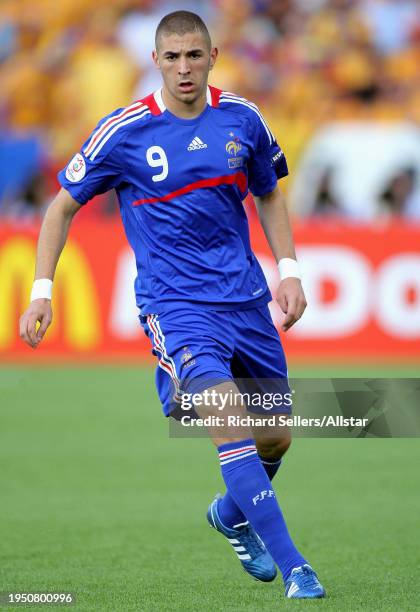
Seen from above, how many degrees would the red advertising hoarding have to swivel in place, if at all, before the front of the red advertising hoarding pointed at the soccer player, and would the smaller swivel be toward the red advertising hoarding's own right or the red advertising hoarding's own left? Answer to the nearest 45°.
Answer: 0° — it already faces them

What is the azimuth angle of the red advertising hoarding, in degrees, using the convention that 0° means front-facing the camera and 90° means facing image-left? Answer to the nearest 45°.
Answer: approximately 0°
